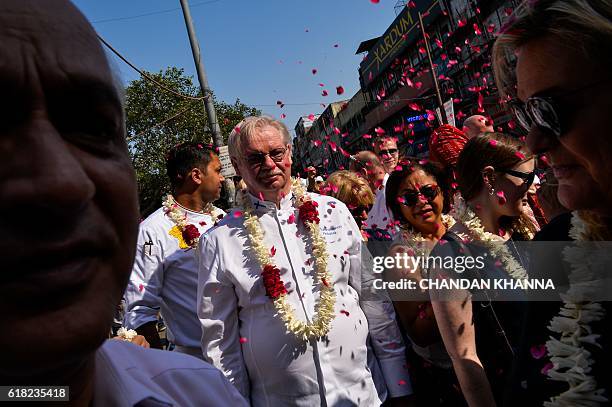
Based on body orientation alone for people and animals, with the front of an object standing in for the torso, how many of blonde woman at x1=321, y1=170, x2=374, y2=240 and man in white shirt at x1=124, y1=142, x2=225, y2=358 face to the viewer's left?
0

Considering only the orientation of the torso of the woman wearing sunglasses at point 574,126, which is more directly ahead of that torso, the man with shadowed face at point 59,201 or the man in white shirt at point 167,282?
the man with shadowed face

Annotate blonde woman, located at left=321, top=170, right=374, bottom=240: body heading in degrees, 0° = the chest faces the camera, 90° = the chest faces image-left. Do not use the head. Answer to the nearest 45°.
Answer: approximately 315°

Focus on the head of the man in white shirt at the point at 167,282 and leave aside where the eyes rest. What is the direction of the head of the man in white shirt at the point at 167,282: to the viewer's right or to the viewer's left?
to the viewer's right

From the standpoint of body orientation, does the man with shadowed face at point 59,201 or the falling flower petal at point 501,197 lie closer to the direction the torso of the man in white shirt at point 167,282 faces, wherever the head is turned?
the falling flower petal

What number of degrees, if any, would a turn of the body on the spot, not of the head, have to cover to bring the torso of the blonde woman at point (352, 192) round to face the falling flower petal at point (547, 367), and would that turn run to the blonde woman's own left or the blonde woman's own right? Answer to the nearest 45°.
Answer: approximately 45° to the blonde woman's own right

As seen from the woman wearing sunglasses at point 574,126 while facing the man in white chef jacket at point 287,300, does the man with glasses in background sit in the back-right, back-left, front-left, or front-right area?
front-right

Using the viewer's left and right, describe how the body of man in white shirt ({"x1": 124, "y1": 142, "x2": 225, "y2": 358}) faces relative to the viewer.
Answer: facing the viewer and to the right of the viewer

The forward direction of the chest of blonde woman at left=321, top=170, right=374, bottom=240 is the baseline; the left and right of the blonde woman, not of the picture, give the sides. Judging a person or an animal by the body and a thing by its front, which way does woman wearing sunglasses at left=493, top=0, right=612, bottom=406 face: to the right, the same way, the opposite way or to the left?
to the right

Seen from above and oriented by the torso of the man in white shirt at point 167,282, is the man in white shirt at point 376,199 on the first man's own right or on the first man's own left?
on the first man's own left

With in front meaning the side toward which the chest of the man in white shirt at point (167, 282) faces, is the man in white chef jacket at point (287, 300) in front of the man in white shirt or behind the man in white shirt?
in front

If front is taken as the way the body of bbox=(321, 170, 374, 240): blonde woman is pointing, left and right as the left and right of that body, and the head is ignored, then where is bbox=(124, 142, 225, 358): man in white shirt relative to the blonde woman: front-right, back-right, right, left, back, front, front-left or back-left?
right
